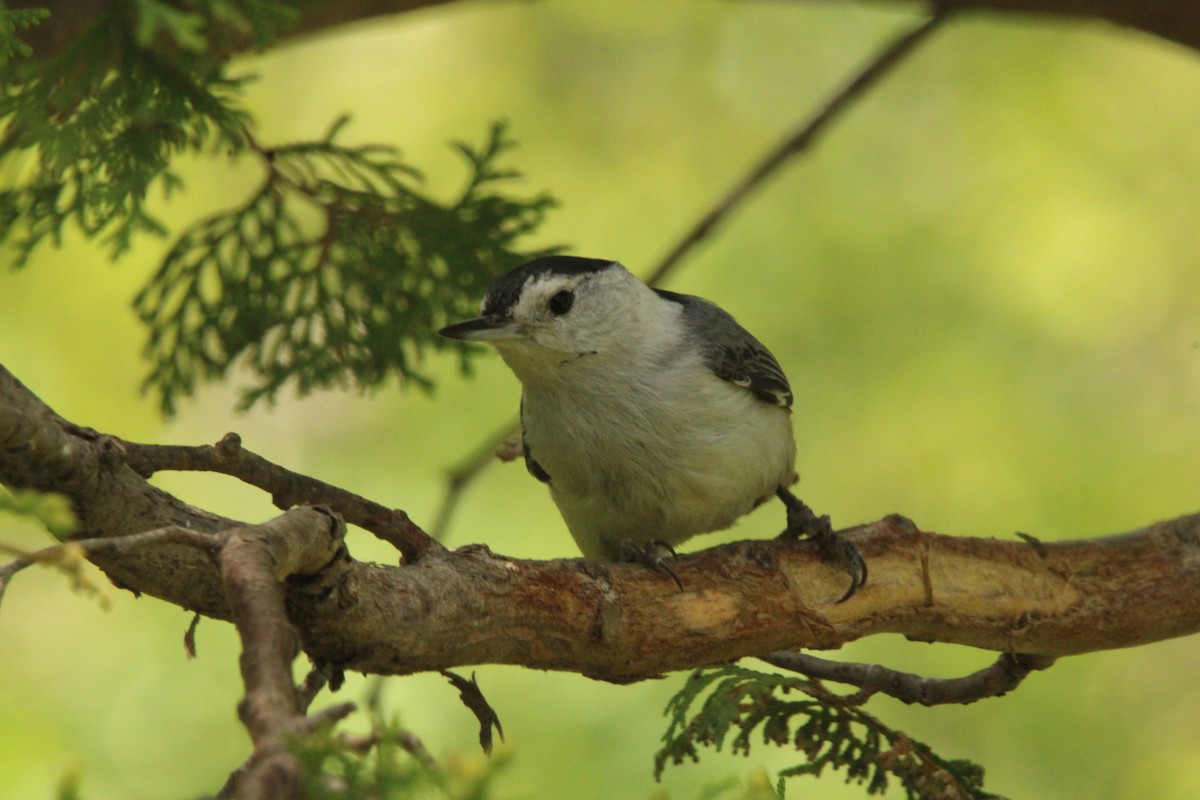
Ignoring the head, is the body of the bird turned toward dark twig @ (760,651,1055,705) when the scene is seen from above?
no

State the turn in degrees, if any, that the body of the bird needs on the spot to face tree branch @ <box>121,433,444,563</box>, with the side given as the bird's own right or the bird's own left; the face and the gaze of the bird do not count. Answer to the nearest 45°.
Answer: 0° — it already faces it

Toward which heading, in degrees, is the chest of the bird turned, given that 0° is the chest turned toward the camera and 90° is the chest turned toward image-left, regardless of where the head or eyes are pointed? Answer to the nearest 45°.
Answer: approximately 45°

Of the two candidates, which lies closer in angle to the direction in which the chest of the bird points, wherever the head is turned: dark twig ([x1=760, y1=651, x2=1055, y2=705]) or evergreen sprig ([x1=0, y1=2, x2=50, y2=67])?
the evergreen sprig

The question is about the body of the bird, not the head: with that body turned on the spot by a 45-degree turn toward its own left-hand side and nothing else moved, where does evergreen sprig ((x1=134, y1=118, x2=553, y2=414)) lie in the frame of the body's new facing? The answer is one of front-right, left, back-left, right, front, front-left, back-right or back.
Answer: right
